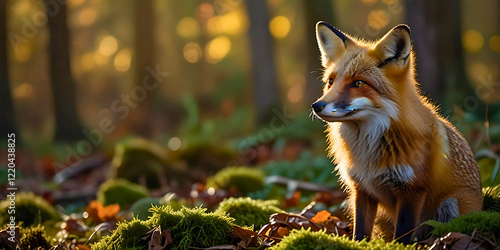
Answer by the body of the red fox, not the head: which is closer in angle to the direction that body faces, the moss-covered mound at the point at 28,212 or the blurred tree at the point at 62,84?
the moss-covered mound

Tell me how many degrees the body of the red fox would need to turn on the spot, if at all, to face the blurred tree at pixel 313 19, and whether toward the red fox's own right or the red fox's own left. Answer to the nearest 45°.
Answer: approximately 135° to the red fox's own right

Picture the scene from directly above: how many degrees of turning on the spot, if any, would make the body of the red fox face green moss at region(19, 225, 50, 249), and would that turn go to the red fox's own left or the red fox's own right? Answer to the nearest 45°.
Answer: approximately 45° to the red fox's own right

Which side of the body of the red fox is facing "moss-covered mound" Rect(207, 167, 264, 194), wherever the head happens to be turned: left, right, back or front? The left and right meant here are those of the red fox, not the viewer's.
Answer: right

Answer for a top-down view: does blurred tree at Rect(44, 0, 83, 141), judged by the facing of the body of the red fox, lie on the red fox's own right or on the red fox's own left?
on the red fox's own right

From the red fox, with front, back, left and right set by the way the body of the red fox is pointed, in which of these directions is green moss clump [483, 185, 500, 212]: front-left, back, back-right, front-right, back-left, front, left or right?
back

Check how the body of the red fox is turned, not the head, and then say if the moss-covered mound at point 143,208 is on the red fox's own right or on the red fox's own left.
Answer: on the red fox's own right

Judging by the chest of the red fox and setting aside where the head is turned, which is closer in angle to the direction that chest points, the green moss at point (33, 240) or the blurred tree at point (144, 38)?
the green moss

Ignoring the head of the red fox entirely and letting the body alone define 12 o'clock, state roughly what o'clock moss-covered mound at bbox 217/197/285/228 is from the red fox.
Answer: The moss-covered mound is roughly at 2 o'clock from the red fox.

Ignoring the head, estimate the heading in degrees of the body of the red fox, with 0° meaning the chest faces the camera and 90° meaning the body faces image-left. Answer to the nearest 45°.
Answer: approximately 45°
